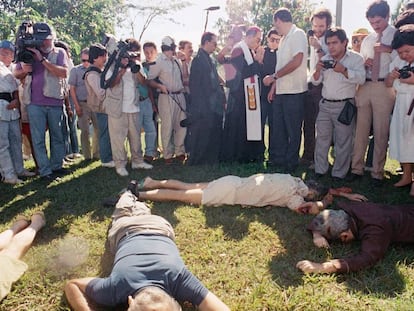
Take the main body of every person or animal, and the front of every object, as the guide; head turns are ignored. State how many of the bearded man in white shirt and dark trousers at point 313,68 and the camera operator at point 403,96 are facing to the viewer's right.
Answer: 0

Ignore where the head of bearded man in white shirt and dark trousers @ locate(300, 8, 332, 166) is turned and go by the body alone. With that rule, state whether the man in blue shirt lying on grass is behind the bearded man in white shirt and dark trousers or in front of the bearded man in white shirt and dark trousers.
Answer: in front

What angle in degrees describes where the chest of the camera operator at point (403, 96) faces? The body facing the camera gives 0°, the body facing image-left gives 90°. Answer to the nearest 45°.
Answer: approximately 45°

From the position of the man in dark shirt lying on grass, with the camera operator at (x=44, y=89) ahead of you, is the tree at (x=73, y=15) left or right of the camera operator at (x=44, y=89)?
right

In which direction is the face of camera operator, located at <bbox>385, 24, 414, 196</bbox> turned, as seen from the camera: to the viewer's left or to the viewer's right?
to the viewer's left

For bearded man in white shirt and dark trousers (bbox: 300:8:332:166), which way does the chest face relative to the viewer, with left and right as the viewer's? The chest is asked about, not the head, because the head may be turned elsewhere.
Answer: facing the viewer and to the left of the viewer

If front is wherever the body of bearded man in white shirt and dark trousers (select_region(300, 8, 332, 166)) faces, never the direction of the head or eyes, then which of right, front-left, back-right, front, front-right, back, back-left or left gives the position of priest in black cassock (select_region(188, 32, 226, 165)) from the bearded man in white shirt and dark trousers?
front-right

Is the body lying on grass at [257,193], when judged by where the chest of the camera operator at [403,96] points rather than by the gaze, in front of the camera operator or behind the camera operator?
in front

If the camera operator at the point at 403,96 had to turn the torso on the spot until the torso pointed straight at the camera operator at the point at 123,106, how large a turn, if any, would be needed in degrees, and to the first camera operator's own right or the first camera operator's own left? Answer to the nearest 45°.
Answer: approximately 45° to the first camera operator's own right

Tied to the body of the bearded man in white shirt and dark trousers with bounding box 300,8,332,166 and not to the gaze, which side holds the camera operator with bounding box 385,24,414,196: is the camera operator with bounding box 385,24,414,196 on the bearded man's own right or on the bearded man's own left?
on the bearded man's own left

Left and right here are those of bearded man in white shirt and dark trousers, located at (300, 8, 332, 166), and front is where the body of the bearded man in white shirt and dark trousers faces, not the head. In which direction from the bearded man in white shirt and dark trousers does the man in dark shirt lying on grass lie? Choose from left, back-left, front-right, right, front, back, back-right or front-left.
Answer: front-left
